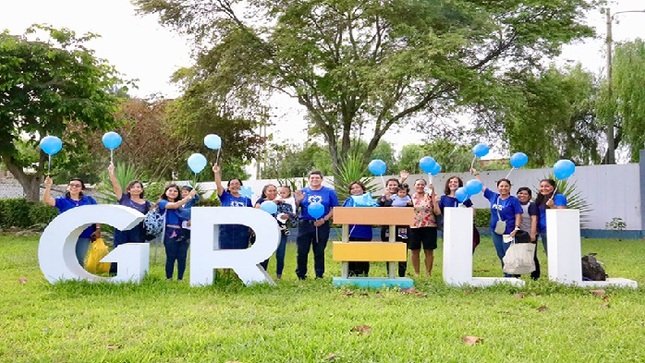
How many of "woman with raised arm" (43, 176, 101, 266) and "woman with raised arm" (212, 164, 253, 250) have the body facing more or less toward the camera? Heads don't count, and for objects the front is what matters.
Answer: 2

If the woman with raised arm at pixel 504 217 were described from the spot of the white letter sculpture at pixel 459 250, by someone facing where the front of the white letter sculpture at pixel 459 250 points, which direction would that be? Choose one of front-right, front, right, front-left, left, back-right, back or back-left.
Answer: back-left

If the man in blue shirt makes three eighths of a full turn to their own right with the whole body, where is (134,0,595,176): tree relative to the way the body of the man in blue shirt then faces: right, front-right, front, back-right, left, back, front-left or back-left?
front-right

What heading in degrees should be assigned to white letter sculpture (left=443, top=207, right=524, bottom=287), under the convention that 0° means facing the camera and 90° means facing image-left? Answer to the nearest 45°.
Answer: approximately 0°

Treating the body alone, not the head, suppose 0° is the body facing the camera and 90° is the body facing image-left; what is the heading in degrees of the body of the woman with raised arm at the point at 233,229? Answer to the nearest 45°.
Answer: approximately 0°

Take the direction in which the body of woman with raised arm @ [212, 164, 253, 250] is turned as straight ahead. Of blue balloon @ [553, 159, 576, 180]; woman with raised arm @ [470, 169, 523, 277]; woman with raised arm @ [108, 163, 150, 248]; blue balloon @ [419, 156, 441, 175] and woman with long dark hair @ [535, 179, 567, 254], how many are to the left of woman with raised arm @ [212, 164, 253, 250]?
4

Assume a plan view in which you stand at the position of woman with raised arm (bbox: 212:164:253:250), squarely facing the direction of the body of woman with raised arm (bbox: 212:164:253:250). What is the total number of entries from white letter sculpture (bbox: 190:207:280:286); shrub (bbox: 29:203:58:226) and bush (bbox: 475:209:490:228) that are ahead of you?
1

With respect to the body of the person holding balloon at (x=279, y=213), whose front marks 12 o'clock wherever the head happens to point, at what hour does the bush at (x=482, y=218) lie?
The bush is roughly at 7 o'clock from the person holding balloon.

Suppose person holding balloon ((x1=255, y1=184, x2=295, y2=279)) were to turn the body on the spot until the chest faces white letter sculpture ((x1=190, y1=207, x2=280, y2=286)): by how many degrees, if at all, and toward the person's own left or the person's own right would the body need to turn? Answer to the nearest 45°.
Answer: approximately 45° to the person's own right

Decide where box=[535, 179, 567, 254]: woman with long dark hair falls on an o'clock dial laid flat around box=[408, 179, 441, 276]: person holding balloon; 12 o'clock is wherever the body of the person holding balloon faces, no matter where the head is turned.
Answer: The woman with long dark hair is roughly at 9 o'clock from the person holding balloon.

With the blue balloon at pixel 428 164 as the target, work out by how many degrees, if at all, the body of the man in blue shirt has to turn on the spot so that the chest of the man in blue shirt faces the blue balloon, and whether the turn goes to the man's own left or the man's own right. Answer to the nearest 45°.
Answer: approximately 90° to the man's own left

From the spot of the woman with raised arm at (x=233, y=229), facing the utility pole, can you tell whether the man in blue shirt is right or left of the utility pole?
right

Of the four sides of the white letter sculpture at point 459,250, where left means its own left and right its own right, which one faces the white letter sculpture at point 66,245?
right
